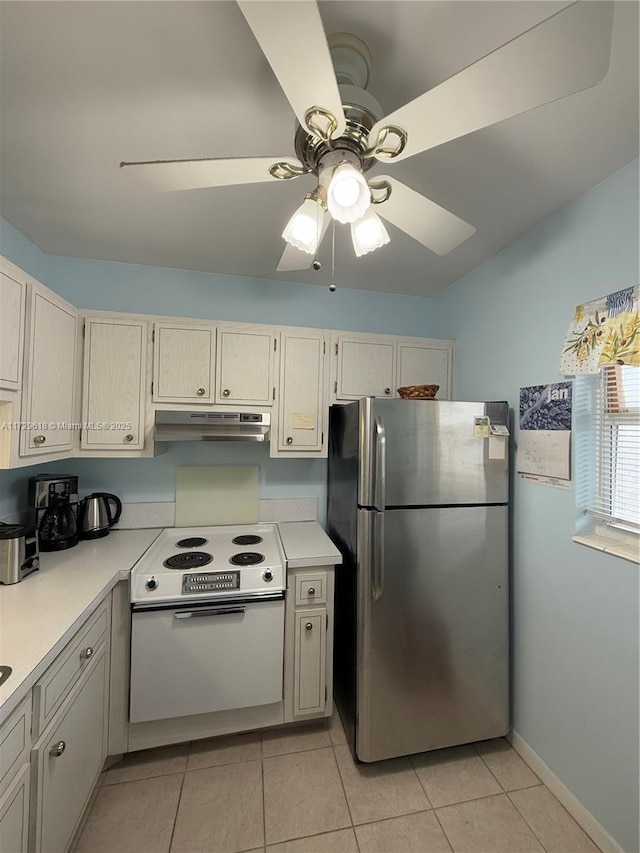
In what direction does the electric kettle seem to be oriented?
to the viewer's left

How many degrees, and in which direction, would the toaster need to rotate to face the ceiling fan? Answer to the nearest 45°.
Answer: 0° — it already faces it

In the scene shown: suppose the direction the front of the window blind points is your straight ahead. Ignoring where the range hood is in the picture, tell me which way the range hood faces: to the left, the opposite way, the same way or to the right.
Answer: to the left

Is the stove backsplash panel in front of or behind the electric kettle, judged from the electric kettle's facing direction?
behind

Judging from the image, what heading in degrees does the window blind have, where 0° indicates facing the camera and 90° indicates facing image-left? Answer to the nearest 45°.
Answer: approximately 45°

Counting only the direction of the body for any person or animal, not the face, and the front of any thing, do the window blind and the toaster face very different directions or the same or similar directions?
very different directions

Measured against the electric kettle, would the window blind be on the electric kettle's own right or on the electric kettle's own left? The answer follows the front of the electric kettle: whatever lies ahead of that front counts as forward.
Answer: on the electric kettle's own left

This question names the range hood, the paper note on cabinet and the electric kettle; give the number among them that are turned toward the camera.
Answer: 2

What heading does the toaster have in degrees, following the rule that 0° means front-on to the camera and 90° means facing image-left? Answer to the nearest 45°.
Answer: approximately 315°

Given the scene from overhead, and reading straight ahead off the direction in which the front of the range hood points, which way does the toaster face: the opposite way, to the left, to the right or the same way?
to the left

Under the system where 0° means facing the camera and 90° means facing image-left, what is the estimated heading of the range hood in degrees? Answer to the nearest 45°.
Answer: approximately 0°
